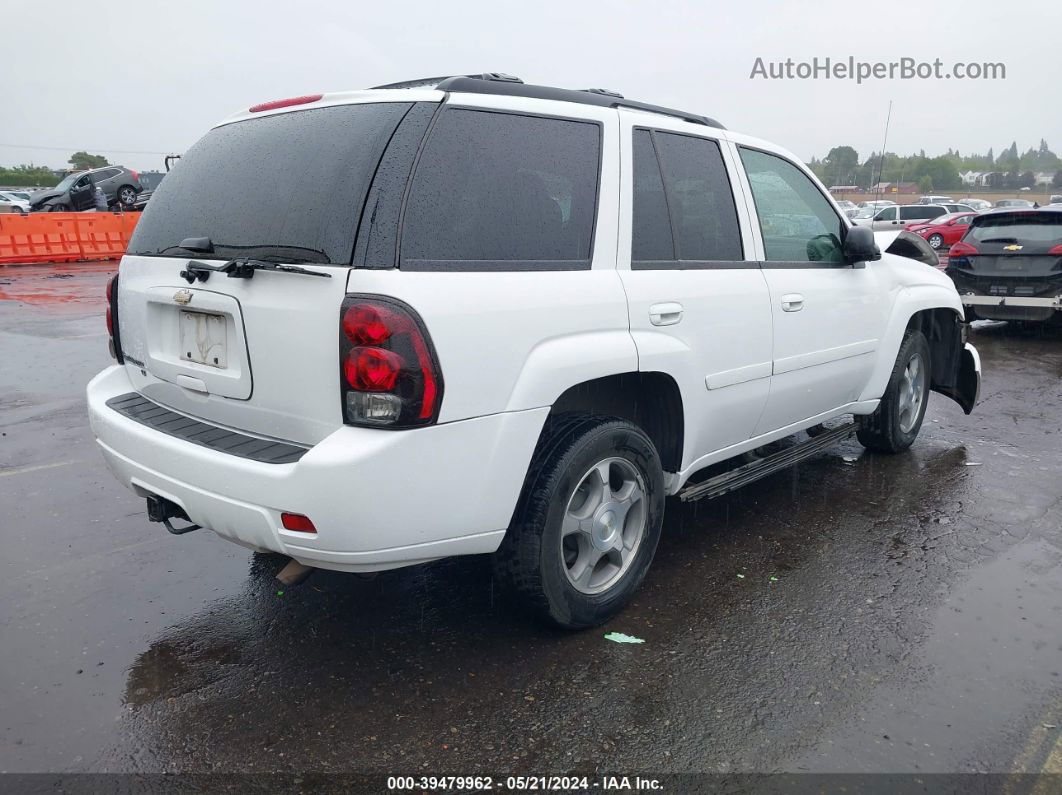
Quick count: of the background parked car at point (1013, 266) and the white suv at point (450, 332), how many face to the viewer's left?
0

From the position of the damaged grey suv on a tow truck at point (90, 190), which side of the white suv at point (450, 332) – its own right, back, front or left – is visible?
left

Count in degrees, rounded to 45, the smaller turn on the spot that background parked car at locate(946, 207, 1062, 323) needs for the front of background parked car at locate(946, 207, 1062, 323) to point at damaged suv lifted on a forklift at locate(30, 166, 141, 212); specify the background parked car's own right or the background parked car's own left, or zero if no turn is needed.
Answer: approximately 90° to the background parked car's own left

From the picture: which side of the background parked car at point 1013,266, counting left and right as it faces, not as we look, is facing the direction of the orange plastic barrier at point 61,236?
left

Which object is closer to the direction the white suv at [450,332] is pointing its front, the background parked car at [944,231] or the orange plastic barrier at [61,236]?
the background parked car

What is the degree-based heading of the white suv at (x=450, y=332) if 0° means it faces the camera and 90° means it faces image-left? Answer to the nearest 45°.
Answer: approximately 225°

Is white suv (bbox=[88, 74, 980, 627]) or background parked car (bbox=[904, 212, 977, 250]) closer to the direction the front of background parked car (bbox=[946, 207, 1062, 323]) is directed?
the background parked car

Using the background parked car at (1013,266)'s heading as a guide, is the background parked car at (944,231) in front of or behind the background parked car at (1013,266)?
in front

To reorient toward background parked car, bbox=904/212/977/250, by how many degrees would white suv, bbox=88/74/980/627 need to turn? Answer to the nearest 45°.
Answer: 0° — it already faces it

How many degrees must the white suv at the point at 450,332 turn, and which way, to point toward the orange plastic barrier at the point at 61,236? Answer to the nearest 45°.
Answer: approximately 90° to its left

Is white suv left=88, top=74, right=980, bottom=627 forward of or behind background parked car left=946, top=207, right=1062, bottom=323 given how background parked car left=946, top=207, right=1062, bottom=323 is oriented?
behind

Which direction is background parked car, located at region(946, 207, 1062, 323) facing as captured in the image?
away from the camera
